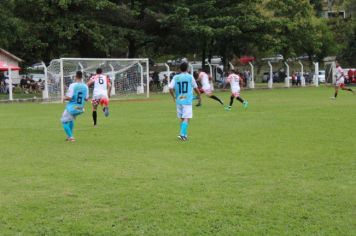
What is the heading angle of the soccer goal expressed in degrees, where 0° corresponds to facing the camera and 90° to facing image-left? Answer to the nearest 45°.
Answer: approximately 315°

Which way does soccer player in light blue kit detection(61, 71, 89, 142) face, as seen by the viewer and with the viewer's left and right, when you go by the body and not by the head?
facing away from the viewer and to the left of the viewer

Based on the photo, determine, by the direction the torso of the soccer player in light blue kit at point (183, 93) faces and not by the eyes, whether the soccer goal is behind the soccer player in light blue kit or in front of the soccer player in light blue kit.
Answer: in front

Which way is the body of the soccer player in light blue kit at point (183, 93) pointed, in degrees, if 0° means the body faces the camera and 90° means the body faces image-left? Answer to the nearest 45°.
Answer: approximately 180°

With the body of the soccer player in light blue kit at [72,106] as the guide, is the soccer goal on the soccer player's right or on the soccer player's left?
on the soccer player's right

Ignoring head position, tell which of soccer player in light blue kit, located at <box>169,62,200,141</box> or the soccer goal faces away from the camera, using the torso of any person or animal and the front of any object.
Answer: the soccer player in light blue kit

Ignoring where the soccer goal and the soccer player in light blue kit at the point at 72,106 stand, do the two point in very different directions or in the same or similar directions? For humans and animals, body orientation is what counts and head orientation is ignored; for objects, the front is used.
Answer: very different directions

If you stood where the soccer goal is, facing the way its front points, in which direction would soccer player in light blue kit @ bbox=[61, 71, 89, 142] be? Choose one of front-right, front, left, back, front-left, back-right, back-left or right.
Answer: front-right

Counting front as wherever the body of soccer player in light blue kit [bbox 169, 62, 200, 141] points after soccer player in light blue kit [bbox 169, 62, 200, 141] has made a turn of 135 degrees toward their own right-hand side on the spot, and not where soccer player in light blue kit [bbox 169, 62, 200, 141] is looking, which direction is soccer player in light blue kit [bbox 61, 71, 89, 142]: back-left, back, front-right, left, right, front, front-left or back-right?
back-right

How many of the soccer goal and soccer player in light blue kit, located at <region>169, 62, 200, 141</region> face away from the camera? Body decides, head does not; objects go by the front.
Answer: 1
